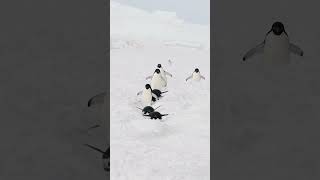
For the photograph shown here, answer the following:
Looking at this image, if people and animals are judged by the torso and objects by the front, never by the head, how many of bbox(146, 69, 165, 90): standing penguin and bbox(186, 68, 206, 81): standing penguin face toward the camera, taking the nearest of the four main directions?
2

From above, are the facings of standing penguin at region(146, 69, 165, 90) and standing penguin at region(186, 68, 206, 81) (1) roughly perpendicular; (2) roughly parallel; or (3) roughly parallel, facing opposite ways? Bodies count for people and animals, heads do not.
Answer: roughly parallel

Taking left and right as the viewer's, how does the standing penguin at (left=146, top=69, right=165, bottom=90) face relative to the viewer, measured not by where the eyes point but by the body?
facing the viewer

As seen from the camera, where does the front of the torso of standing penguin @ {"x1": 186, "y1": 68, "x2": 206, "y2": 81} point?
toward the camera
